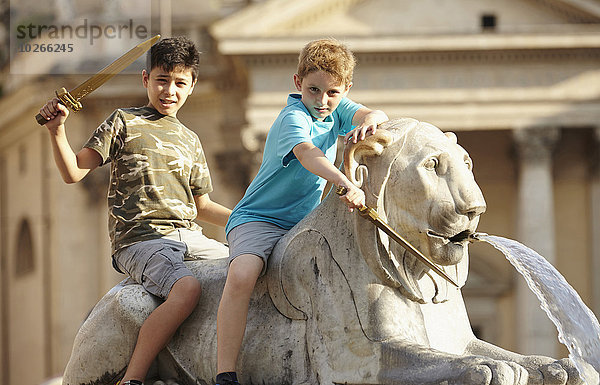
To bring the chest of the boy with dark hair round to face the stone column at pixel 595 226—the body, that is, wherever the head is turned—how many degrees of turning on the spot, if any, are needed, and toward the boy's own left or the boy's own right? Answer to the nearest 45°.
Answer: approximately 90° to the boy's own left

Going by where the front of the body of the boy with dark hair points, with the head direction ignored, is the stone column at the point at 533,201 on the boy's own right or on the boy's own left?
on the boy's own left

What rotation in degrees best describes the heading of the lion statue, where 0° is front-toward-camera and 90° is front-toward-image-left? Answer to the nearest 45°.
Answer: approximately 315°

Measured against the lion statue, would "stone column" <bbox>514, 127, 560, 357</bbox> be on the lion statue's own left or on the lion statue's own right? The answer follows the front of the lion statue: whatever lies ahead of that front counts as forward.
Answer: on the lion statue's own left

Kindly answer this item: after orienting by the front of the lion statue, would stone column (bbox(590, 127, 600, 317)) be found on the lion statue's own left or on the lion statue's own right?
on the lion statue's own left

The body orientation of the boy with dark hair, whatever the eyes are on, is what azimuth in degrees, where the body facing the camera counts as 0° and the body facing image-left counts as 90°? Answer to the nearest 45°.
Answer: approximately 315°
